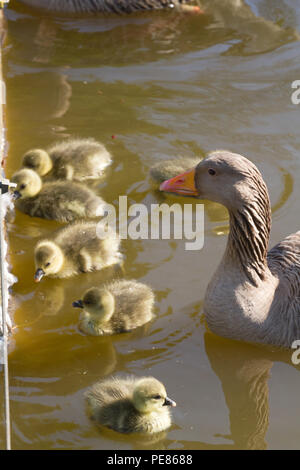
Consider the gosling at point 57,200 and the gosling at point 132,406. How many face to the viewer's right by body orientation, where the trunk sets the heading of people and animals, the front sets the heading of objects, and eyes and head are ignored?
1

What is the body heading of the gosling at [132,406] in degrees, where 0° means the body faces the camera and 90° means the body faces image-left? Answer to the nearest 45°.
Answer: approximately 270°

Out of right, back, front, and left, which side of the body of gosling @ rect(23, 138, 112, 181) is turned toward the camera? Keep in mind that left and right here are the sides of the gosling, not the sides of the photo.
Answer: left

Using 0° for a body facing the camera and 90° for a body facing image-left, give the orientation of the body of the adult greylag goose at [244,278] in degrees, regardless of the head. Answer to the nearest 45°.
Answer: approximately 90°

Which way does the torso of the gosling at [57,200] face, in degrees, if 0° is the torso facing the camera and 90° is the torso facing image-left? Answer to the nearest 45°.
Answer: approximately 90°

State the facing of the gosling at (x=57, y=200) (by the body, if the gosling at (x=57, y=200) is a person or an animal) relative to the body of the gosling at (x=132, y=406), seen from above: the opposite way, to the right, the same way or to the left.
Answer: the opposite way

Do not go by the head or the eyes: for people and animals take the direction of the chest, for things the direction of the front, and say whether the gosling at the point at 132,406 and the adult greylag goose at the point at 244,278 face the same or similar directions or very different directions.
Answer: very different directions

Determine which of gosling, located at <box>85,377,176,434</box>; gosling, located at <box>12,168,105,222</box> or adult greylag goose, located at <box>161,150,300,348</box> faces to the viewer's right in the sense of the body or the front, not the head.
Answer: gosling, located at <box>85,377,176,434</box>
